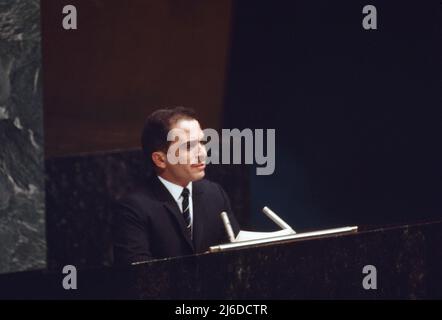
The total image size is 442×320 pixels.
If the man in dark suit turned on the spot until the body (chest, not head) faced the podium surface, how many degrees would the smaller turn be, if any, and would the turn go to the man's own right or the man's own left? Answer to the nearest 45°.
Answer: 0° — they already face it

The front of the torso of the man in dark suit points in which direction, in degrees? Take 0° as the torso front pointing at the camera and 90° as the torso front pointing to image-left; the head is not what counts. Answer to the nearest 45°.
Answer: approximately 315°

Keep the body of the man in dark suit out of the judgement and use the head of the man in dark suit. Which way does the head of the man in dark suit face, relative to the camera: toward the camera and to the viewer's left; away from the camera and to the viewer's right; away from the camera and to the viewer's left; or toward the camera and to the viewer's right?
toward the camera and to the viewer's right
